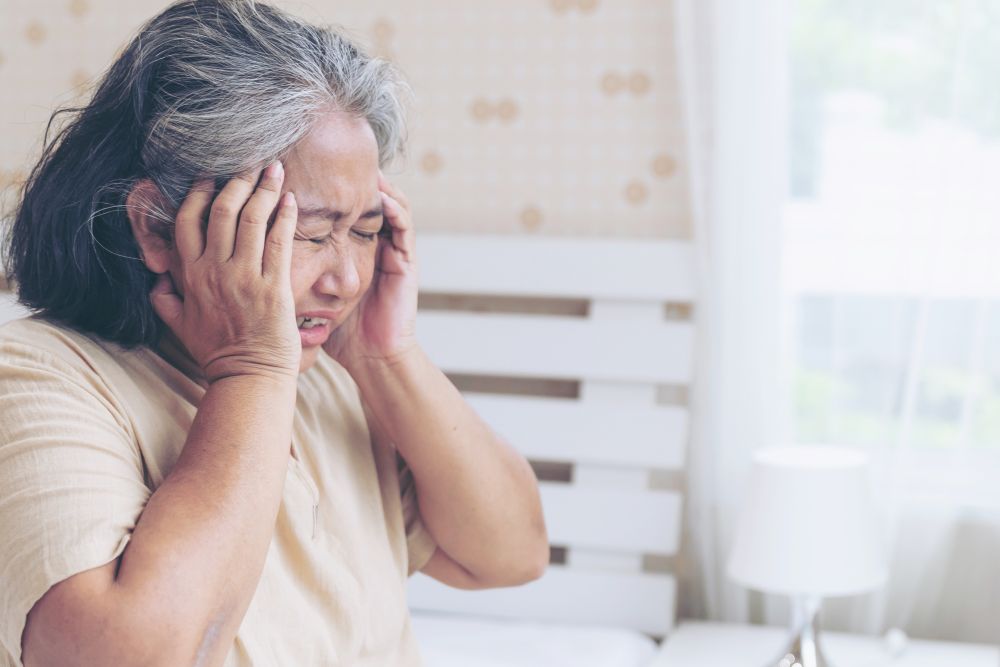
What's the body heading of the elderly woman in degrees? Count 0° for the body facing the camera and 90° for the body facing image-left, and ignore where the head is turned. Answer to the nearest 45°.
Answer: approximately 315°

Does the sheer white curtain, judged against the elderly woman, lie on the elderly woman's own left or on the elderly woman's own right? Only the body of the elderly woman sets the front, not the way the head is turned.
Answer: on the elderly woman's own left

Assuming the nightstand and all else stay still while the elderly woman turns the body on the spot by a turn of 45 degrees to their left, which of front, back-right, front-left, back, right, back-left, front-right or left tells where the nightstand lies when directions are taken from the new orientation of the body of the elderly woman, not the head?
front-left

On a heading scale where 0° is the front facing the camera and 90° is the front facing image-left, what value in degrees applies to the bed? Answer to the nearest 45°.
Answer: approximately 0°

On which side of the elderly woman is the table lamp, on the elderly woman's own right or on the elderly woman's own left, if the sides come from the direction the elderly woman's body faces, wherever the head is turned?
on the elderly woman's own left
